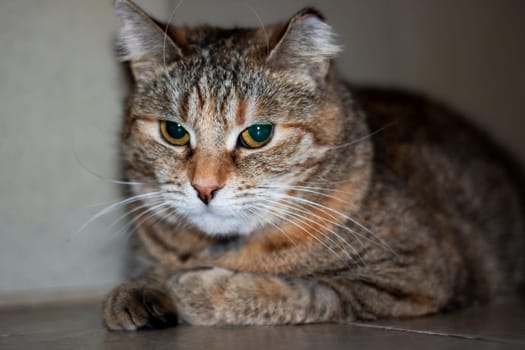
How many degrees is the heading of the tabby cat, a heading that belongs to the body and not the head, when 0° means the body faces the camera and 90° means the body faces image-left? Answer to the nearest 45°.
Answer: approximately 45°
